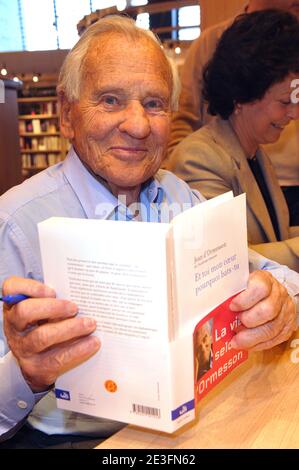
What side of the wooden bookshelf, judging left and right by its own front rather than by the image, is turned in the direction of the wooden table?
front

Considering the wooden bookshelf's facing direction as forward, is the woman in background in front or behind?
in front

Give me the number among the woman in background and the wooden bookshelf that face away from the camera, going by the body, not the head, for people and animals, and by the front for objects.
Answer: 0

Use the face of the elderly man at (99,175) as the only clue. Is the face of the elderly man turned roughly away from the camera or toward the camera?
toward the camera

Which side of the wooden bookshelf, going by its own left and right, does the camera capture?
front

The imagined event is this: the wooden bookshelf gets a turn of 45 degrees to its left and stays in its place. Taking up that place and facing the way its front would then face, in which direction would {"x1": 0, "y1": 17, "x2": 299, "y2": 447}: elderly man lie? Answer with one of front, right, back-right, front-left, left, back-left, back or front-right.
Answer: front-right

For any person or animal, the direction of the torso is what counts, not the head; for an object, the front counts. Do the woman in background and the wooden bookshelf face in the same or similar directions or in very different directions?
same or similar directions
